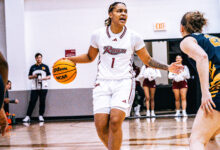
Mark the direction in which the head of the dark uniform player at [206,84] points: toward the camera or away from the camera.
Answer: away from the camera

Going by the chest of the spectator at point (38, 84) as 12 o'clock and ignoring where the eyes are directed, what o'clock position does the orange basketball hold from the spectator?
The orange basketball is roughly at 12 o'clock from the spectator.

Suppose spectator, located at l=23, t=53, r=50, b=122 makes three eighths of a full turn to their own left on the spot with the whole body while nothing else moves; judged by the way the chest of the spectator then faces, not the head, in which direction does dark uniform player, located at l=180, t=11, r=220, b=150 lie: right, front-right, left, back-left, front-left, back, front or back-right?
back-right

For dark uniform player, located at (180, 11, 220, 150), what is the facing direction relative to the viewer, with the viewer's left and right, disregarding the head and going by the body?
facing away from the viewer and to the left of the viewer

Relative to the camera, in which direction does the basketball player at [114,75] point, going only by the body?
toward the camera

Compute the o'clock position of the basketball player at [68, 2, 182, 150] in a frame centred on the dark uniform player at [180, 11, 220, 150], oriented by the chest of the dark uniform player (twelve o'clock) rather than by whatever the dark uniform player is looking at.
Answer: The basketball player is roughly at 12 o'clock from the dark uniform player.

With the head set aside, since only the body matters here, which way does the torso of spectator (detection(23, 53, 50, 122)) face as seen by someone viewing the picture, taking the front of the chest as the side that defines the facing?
toward the camera

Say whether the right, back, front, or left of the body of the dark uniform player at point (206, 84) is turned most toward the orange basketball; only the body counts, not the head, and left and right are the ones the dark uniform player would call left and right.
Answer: front

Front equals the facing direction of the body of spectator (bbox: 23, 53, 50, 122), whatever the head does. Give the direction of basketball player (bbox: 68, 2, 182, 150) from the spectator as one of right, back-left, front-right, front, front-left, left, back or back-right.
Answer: front

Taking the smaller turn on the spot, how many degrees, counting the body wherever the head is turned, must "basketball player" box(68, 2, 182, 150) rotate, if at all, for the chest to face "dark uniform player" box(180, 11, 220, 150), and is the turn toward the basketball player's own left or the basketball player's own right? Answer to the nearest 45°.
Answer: approximately 45° to the basketball player's own left

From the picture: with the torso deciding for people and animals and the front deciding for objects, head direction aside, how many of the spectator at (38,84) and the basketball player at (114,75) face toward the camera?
2
